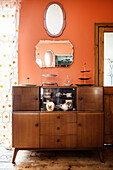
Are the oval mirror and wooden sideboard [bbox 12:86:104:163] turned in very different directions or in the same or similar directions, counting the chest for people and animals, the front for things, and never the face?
same or similar directions

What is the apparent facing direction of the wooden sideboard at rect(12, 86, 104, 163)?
toward the camera

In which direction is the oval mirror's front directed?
toward the camera

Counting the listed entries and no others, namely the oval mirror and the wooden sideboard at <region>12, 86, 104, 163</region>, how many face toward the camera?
2
